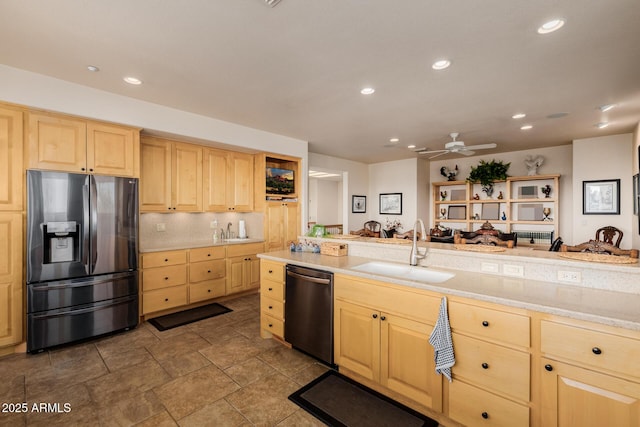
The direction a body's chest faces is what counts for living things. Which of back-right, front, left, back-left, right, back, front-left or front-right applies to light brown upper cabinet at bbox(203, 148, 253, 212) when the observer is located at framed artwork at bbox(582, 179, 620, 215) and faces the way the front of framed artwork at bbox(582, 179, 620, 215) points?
front-right

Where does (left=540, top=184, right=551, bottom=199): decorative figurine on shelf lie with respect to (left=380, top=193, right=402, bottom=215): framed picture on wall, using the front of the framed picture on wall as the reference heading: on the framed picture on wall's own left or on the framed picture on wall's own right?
on the framed picture on wall's own left

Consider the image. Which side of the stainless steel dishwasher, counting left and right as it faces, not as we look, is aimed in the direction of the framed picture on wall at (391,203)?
back

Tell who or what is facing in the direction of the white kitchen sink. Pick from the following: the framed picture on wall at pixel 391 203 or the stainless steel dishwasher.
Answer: the framed picture on wall

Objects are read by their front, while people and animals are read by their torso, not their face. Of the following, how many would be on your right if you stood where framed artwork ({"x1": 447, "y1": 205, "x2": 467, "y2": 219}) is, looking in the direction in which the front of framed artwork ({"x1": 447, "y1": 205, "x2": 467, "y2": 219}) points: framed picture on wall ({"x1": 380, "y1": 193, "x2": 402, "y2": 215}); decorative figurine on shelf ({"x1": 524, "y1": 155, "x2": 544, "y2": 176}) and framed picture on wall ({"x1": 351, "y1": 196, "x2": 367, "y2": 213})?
2

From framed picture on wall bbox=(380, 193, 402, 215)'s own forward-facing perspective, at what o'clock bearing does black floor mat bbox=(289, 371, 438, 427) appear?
The black floor mat is roughly at 12 o'clock from the framed picture on wall.

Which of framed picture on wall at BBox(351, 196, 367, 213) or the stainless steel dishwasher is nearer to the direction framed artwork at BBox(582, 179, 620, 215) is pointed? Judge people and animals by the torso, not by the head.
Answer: the stainless steel dishwasher

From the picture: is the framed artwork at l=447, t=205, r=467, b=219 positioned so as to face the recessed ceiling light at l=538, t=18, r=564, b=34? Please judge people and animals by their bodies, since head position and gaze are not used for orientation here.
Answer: yes
